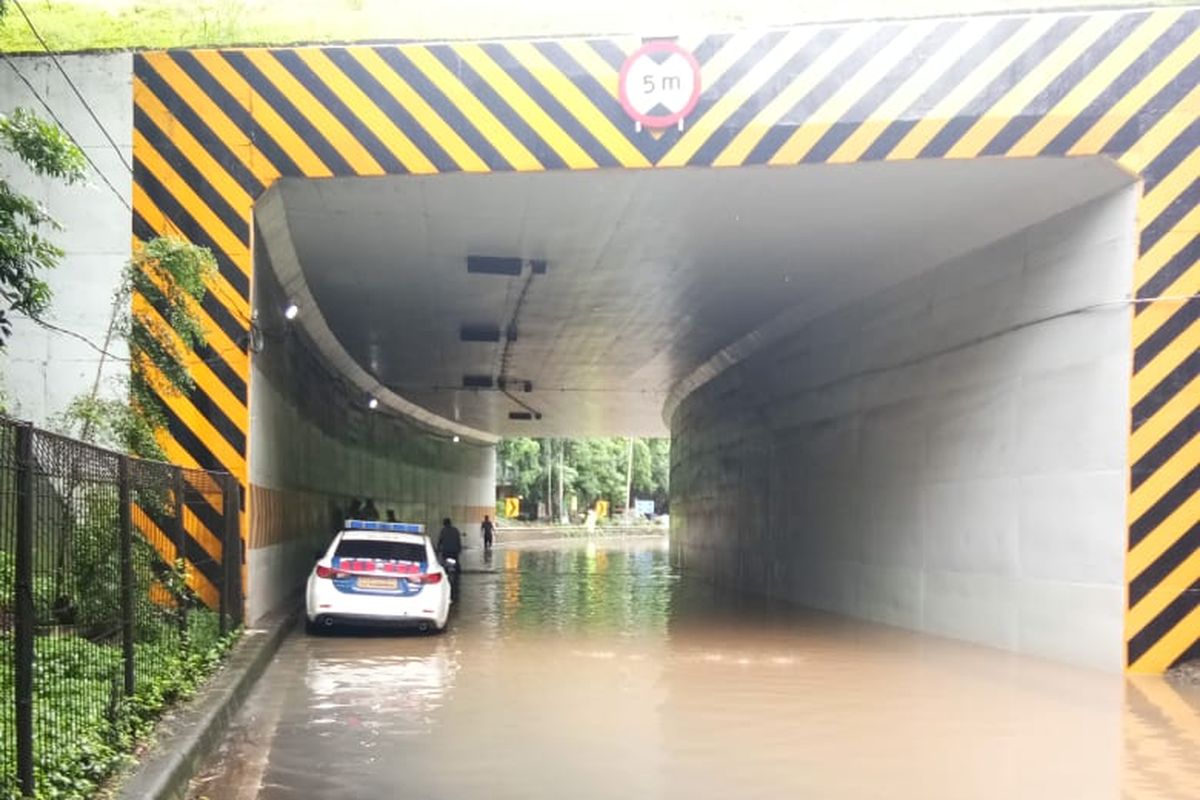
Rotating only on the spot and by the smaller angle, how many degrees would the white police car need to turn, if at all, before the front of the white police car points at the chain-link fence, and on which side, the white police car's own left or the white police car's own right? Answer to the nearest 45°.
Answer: approximately 180°

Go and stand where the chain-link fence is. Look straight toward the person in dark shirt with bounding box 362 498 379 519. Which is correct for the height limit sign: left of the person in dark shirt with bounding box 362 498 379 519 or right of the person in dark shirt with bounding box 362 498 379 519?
right

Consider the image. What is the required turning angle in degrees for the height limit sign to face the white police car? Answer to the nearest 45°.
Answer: approximately 135° to its right

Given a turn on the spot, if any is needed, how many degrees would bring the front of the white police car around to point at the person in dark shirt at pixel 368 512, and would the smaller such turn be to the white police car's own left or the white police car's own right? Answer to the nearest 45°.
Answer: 0° — it already faces them

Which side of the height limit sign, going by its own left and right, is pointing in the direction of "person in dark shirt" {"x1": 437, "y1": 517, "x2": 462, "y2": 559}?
back

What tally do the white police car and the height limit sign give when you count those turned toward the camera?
1

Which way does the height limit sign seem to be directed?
toward the camera

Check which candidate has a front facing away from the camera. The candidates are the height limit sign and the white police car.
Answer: the white police car

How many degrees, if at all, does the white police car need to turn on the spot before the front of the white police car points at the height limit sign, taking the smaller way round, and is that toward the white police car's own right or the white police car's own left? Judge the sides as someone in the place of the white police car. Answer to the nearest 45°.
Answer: approximately 135° to the white police car's own right

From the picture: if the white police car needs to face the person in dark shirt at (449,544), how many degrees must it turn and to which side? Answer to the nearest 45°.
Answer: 0° — it already faces them

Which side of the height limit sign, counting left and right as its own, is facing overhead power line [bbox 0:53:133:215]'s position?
right

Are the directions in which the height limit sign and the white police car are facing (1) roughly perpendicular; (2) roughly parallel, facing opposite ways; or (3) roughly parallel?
roughly parallel, facing opposite ways

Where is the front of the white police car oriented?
away from the camera

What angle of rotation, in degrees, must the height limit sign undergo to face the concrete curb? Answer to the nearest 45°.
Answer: approximately 45° to its right
